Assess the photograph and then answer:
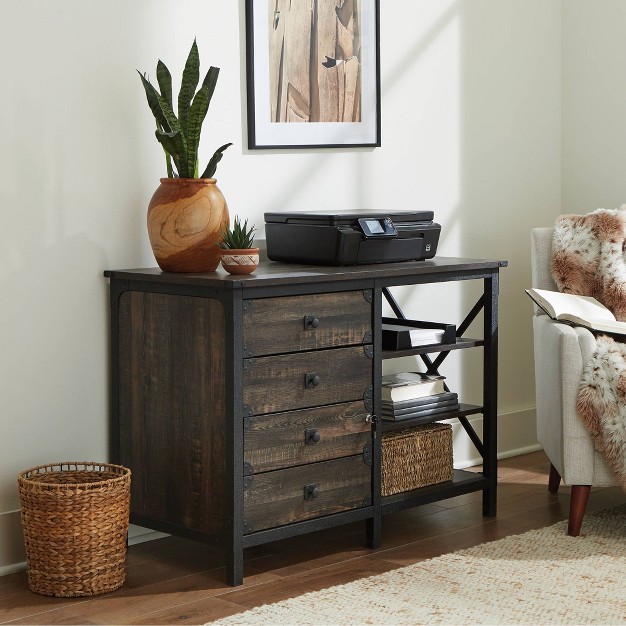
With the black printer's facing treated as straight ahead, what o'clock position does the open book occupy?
The open book is roughly at 10 o'clock from the black printer.

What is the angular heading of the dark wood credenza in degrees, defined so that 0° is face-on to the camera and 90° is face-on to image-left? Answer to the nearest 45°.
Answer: approximately 315°

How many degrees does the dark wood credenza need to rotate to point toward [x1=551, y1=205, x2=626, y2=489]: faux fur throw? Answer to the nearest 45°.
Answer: approximately 90° to its left

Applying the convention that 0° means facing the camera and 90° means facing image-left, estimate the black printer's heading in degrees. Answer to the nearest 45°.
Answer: approximately 315°

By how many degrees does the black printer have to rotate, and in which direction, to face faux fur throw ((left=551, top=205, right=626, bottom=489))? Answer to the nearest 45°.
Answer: approximately 90° to its left

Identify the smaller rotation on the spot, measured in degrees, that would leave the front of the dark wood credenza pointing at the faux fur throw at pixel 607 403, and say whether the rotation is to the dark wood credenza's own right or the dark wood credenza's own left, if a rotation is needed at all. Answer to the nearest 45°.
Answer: approximately 45° to the dark wood credenza's own left

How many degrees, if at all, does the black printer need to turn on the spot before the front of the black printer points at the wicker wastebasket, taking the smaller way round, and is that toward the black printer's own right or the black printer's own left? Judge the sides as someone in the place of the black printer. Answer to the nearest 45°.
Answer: approximately 90° to the black printer's own right
